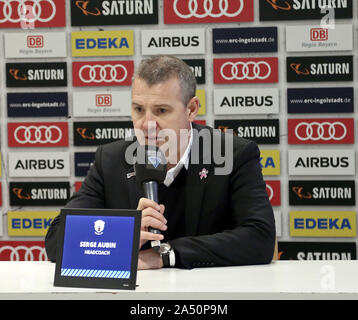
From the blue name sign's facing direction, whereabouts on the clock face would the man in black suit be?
The man in black suit is roughly at 7 o'clock from the blue name sign.

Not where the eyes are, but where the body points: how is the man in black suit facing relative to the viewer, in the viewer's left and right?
facing the viewer and to the left of the viewer

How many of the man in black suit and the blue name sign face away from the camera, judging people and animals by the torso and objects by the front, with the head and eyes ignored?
0

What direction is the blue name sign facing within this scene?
toward the camera

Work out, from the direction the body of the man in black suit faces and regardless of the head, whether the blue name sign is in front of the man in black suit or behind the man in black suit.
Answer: in front
